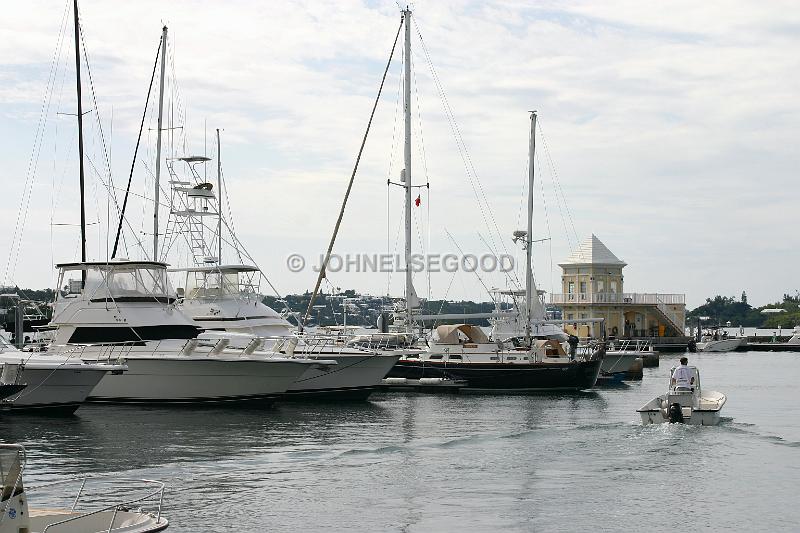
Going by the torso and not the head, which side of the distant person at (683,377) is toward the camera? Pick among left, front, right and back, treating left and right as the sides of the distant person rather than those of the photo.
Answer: back

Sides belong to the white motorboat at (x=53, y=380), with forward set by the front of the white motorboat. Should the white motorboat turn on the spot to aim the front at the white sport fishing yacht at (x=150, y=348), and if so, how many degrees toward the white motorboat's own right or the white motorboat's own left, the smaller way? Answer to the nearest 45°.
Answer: approximately 45° to the white motorboat's own left

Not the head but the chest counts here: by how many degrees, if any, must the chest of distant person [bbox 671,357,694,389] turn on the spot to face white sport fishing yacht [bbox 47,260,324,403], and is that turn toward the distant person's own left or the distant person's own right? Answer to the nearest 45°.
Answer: approximately 90° to the distant person's own left

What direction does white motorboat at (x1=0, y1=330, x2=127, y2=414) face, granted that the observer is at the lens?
facing to the right of the viewer

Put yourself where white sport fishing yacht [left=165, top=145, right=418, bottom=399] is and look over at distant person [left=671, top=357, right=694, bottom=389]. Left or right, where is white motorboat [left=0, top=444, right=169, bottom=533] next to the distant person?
right

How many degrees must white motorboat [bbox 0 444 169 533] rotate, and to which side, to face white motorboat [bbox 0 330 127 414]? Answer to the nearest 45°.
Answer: approximately 90° to its left

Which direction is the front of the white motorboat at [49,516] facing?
to the viewer's right
